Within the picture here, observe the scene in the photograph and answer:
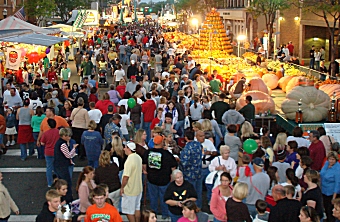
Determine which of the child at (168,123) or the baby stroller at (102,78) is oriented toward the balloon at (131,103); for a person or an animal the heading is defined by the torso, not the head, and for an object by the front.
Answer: the baby stroller

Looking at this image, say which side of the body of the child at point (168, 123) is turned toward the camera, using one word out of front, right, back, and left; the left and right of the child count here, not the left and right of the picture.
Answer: front

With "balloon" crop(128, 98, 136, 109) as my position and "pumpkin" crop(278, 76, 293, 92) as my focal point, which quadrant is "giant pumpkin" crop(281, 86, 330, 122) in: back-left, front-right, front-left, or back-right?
front-right

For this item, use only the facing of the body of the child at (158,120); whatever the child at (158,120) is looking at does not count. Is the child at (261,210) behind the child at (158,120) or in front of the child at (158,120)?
in front

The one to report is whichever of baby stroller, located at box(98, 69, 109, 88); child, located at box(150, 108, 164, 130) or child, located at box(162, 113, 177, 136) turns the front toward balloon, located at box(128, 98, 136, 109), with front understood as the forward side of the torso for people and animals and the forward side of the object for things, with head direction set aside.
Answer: the baby stroller

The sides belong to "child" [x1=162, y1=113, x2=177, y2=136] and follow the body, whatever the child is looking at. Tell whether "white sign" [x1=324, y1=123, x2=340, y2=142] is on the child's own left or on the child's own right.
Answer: on the child's own left

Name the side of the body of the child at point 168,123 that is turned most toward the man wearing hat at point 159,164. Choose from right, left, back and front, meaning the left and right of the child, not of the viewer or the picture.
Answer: front

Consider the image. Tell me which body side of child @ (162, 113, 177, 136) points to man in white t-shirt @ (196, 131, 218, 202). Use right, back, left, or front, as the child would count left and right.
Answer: front

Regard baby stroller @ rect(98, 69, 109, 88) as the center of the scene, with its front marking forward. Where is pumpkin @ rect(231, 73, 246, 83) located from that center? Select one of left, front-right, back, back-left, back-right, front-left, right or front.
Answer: front-left

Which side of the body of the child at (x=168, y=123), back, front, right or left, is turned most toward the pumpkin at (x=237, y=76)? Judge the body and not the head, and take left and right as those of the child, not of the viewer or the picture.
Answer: back

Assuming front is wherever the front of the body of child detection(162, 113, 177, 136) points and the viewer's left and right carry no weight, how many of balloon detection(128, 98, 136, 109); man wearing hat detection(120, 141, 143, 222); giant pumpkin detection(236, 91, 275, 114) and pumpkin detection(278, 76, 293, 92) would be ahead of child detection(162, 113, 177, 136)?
1

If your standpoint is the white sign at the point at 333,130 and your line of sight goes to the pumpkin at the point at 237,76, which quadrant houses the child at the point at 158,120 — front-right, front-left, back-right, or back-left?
front-left

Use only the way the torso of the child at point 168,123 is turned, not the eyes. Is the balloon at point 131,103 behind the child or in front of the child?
behind

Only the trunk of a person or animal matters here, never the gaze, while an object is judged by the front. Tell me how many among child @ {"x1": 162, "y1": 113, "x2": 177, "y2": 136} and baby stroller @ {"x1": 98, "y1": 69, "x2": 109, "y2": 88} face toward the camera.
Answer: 2

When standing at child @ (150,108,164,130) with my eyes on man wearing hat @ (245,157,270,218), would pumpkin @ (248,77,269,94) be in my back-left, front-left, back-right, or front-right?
back-left

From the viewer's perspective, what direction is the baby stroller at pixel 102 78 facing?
toward the camera

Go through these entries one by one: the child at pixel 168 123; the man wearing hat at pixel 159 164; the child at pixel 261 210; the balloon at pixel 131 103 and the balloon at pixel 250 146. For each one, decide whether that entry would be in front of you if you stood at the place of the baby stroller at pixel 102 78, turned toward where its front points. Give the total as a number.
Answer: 5

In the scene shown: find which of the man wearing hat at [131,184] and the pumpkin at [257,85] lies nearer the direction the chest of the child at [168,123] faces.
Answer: the man wearing hat
